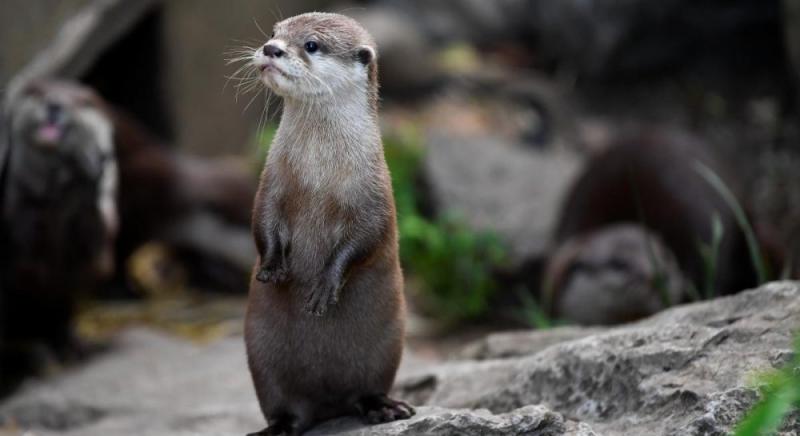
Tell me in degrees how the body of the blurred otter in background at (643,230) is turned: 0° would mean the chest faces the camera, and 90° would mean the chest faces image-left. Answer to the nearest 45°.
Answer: approximately 45°

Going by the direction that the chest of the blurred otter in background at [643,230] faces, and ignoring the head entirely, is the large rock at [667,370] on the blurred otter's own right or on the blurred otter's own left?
on the blurred otter's own left

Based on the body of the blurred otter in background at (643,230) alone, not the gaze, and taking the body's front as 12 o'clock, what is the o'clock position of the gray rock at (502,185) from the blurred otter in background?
The gray rock is roughly at 3 o'clock from the blurred otter in background.

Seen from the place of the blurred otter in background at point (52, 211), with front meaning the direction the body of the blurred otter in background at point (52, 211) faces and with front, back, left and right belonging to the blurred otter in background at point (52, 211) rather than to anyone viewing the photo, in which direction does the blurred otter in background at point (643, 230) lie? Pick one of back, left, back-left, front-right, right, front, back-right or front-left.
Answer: left

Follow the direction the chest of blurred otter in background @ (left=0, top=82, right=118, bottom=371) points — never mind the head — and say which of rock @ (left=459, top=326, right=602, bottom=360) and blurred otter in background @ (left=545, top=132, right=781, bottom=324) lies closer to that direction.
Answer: the rock

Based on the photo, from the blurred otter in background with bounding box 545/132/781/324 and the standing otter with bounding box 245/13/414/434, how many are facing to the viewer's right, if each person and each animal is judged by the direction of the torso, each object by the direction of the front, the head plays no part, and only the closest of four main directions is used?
0

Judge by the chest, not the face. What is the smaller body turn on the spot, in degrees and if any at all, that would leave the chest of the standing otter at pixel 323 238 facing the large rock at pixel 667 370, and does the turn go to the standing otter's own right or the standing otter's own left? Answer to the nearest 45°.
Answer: approximately 135° to the standing otter's own left

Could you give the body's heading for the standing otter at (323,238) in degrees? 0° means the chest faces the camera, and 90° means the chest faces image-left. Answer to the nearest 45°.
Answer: approximately 45°
